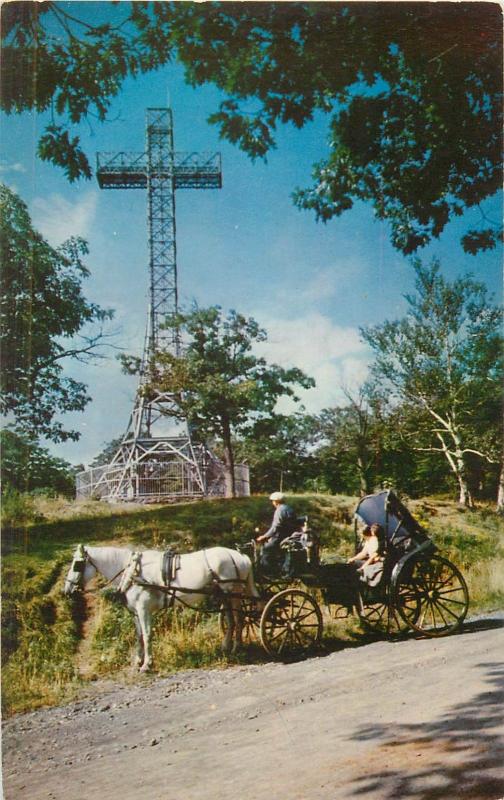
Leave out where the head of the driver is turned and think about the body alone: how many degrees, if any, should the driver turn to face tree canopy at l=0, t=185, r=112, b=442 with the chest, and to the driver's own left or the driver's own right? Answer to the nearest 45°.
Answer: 0° — they already face it

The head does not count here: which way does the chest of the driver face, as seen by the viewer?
to the viewer's left

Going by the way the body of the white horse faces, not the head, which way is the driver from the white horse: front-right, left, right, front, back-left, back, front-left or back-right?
back

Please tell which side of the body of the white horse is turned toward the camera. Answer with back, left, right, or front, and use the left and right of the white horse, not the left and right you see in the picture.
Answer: left

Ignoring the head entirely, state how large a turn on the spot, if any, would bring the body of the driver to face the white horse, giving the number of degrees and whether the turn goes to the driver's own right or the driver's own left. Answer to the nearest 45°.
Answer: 0° — they already face it

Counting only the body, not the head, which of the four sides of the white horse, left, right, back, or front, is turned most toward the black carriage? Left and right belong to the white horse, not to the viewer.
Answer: back

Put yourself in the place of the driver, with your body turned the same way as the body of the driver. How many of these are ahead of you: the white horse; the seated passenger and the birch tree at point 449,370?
1

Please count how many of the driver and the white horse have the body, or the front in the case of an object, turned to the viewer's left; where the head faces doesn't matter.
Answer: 2
